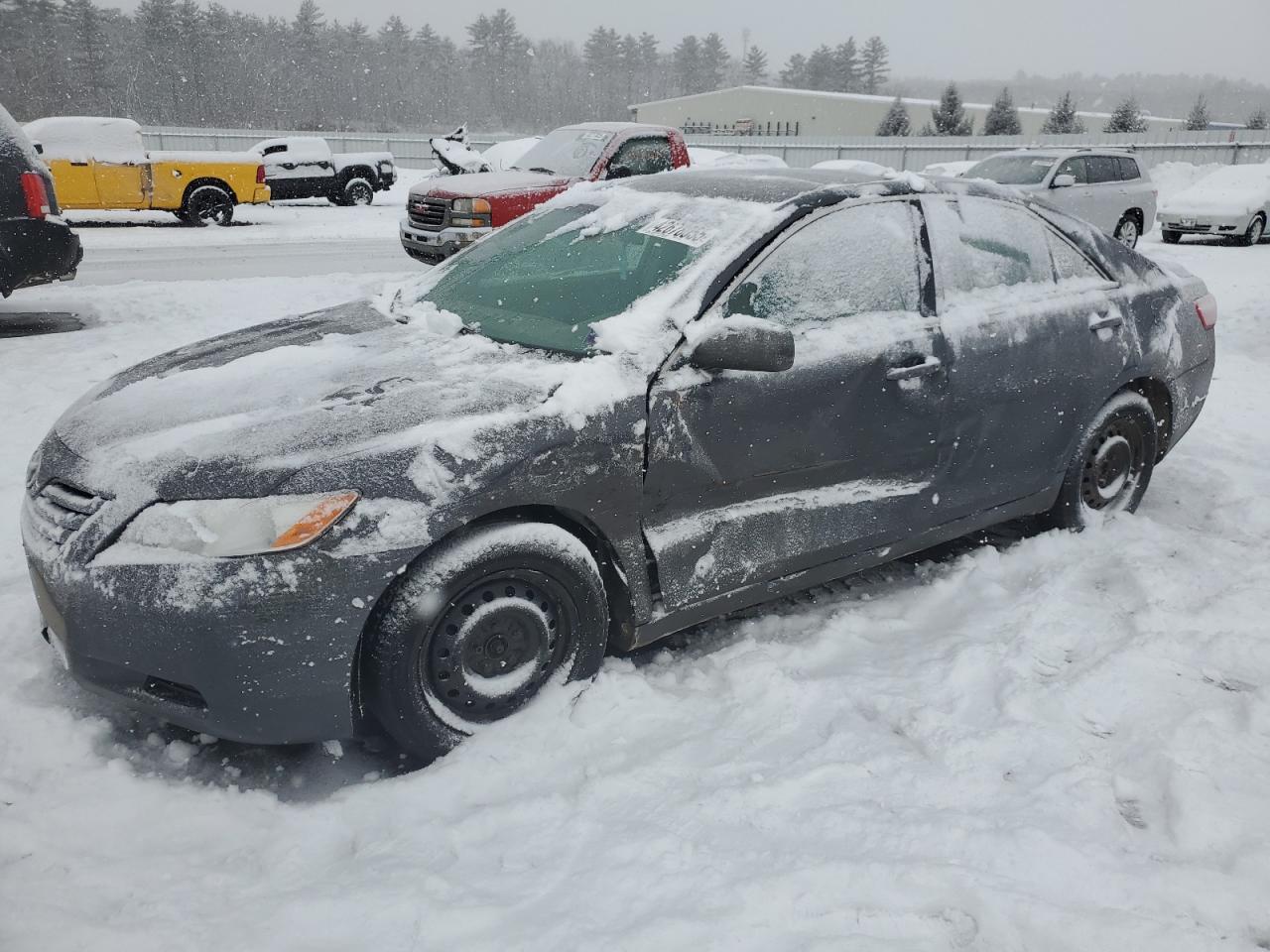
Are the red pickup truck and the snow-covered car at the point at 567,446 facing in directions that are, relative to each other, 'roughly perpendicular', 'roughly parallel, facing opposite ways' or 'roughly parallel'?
roughly parallel

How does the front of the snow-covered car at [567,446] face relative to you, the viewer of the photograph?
facing the viewer and to the left of the viewer

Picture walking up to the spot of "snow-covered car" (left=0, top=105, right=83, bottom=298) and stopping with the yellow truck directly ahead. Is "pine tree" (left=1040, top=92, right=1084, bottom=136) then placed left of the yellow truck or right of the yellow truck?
right

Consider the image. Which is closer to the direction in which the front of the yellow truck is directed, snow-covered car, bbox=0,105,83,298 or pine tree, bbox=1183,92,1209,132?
the snow-covered car

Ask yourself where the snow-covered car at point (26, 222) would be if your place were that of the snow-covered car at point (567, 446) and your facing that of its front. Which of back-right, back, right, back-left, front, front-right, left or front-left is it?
right

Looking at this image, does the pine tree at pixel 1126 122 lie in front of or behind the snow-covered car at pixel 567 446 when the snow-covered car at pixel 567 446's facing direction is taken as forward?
behind

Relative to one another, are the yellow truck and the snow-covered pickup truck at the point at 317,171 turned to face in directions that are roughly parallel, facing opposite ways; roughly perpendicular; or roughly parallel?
roughly parallel
